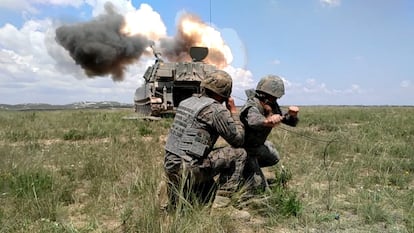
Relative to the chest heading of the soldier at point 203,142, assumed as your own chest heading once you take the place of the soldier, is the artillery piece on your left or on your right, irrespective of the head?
on your left

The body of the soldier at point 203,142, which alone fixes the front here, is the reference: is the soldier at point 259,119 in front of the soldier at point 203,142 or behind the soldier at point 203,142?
in front

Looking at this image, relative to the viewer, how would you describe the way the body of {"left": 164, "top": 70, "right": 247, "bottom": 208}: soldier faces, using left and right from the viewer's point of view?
facing away from the viewer and to the right of the viewer

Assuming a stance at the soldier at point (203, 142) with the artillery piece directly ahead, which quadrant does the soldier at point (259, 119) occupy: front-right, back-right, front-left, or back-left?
front-right

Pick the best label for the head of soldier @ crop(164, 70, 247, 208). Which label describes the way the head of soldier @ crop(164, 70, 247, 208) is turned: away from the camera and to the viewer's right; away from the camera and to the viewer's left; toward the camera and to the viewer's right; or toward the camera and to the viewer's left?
away from the camera and to the viewer's right

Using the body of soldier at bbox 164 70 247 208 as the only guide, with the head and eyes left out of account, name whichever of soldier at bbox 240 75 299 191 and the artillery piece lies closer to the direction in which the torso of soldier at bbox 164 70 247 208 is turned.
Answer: the soldier
